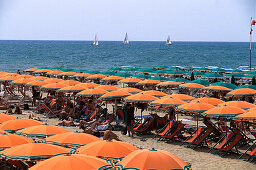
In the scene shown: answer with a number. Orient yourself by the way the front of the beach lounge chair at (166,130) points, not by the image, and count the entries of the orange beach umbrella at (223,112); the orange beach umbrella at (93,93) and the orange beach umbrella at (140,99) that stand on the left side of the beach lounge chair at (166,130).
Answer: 1

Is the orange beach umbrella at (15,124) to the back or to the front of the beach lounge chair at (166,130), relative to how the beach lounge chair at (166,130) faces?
to the front

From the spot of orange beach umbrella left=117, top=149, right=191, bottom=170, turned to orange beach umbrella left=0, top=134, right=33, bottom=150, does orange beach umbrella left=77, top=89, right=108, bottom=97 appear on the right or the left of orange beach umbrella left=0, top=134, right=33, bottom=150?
right
